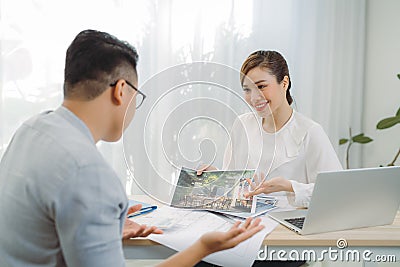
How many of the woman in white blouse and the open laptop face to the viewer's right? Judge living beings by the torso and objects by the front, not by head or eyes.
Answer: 0

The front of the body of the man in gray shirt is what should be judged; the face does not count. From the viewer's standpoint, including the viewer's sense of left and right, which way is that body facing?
facing away from the viewer and to the right of the viewer

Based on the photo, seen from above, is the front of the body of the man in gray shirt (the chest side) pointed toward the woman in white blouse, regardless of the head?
yes

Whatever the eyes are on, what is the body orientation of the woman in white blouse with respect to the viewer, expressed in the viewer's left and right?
facing the viewer and to the left of the viewer

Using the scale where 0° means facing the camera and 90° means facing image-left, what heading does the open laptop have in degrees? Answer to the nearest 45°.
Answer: approximately 135°

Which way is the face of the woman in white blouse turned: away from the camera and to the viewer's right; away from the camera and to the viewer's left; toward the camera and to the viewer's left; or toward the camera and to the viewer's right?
toward the camera and to the viewer's left

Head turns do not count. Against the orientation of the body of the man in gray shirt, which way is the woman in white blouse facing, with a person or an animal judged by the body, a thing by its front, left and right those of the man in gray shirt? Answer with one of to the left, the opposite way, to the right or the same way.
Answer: the opposite way

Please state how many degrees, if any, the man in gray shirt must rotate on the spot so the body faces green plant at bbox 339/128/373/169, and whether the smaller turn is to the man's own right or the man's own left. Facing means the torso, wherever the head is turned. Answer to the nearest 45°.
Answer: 0° — they already face it

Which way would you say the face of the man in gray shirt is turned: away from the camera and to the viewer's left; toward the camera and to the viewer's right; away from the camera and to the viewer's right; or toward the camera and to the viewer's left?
away from the camera and to the viewer's right

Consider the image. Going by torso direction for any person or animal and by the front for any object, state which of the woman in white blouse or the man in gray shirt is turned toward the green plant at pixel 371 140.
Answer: the man in gray shirt
